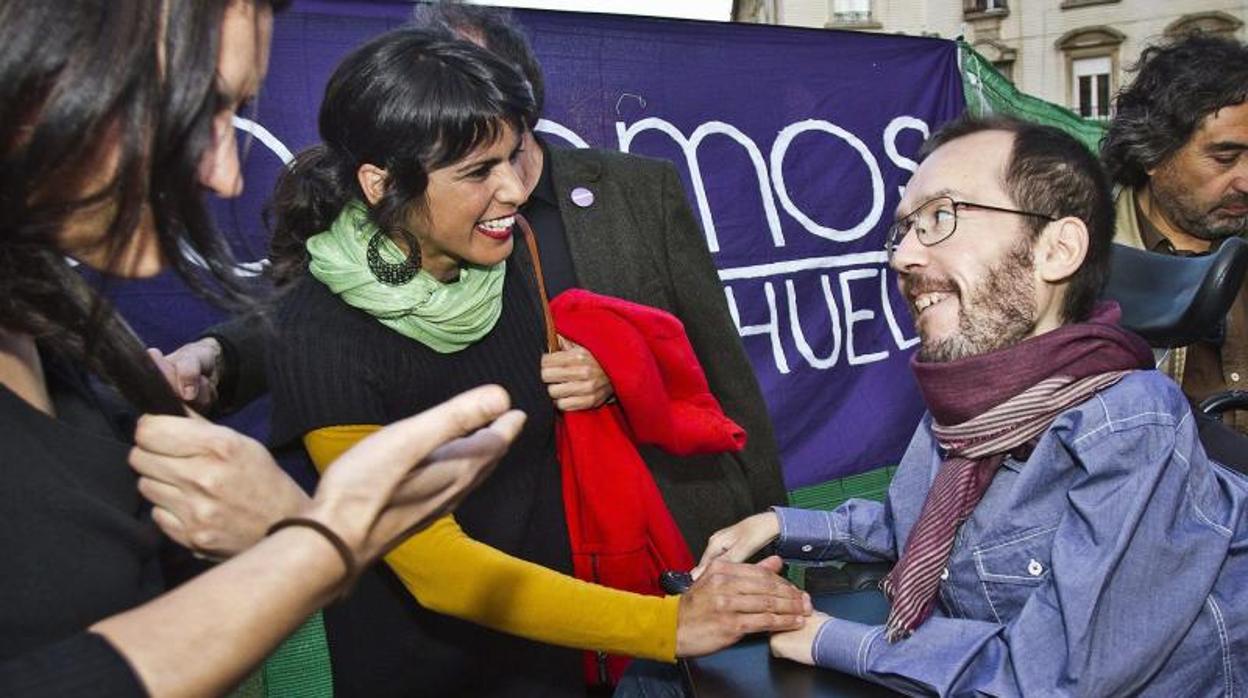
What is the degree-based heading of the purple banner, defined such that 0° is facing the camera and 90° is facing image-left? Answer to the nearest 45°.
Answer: approximately 0°

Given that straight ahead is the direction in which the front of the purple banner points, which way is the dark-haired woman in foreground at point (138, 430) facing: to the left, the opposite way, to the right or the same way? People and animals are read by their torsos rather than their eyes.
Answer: to the left

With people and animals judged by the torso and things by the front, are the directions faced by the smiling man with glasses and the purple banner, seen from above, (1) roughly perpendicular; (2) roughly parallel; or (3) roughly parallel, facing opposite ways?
roughly perpendicular

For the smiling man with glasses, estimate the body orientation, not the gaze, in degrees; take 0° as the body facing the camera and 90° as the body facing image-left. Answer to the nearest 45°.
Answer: approximately 45°

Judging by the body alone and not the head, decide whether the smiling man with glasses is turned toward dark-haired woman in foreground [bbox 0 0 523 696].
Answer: yes

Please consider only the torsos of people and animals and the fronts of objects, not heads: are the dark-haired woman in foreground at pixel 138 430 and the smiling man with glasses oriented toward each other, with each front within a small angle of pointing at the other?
yes

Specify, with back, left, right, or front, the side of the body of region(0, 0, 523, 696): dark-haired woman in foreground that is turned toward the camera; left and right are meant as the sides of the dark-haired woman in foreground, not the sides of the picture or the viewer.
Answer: right

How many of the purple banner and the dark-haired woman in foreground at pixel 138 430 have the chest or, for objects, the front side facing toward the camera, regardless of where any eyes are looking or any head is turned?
1

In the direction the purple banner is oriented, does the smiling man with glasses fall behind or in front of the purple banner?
in front

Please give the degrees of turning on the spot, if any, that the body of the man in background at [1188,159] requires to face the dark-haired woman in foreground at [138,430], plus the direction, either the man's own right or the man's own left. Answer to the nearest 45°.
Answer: approximately 45° to the man's own right

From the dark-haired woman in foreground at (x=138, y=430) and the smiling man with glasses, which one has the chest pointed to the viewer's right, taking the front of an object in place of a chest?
the dark-haired woman in foreground

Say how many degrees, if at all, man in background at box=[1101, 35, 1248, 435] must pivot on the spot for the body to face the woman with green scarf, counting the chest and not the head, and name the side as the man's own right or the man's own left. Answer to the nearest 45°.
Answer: approximately 90° to the man's own right

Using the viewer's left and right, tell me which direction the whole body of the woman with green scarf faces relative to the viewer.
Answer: facing the viewer and to the right of the viewer
